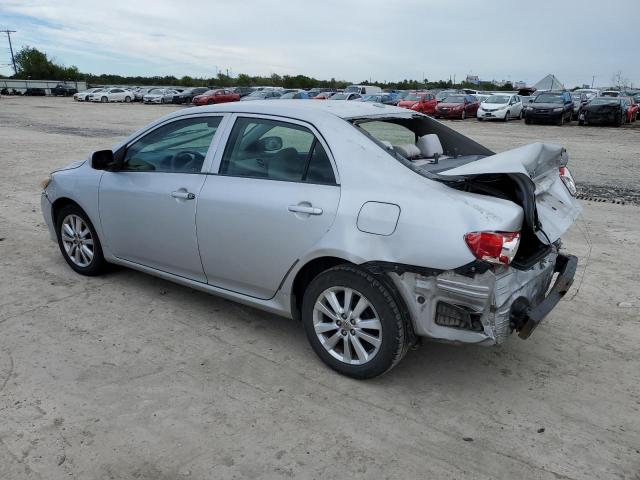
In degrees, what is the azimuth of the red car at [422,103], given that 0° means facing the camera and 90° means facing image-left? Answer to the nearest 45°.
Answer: approximately 45°

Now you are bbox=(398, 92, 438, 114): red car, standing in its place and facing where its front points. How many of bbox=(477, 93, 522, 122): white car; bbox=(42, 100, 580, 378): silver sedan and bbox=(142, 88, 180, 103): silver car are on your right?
1

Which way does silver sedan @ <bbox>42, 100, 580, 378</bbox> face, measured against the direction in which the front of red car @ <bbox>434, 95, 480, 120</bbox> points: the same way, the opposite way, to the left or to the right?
to the right

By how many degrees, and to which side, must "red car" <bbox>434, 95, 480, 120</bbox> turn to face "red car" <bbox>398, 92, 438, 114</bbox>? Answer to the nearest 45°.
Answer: approximately 90° to its right

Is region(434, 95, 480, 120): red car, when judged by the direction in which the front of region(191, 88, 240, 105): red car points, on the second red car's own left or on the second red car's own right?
on the second red car's own left

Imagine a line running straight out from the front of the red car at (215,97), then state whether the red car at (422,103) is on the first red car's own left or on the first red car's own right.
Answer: on the first red car's own left

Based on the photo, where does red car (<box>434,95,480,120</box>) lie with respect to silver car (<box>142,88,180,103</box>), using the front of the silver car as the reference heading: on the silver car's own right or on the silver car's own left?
on the silver car's own left

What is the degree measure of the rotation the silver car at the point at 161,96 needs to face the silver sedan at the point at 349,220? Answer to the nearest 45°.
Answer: approximately 45° to its left

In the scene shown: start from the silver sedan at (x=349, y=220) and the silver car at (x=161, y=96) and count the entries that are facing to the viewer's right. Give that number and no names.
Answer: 0

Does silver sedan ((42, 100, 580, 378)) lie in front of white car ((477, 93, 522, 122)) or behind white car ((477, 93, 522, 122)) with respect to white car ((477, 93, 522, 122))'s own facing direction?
in front

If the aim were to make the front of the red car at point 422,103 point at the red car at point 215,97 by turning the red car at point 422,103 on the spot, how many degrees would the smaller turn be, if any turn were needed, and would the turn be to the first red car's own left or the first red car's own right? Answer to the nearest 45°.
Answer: approximately 90° to the first red car's own right
